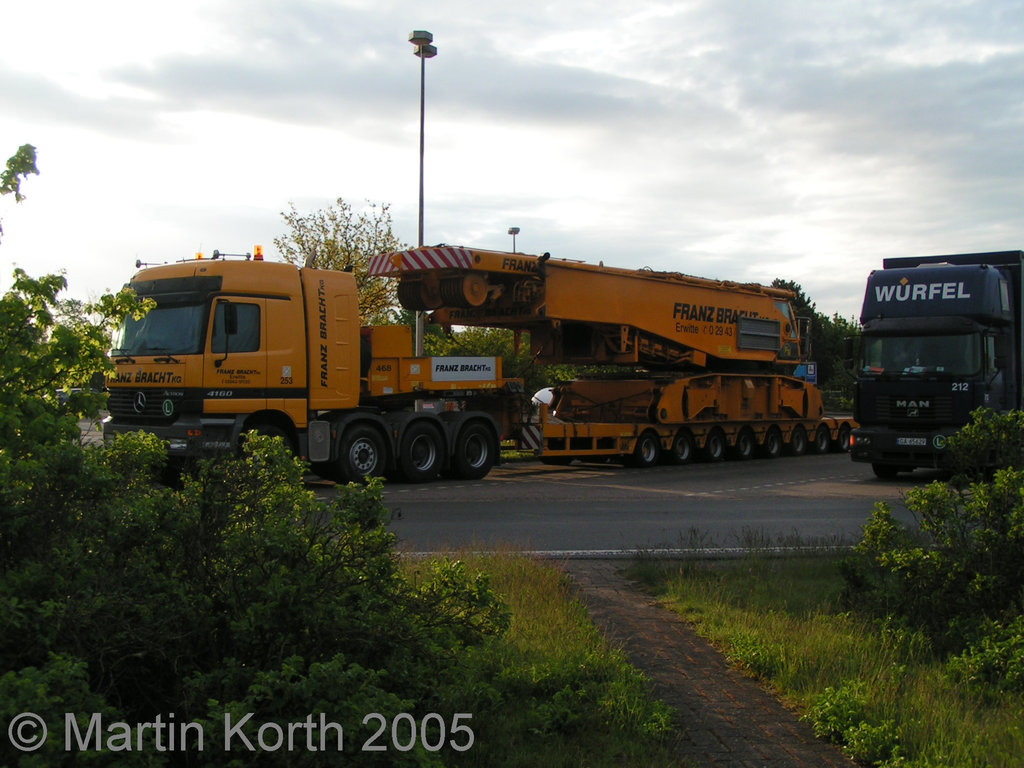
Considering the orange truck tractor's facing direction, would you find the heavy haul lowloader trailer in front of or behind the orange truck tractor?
behind

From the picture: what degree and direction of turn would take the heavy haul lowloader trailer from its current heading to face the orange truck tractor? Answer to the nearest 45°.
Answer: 0° — it already faces it

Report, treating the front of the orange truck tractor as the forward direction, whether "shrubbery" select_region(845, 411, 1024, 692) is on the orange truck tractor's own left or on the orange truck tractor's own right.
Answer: on the orange truck tractor's own left

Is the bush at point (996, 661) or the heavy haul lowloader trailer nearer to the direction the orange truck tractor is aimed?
the bush

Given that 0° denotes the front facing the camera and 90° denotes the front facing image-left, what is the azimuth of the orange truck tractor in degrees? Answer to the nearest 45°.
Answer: approximately 45°

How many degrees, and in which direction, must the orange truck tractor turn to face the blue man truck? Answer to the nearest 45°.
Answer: approximately 135° to its left

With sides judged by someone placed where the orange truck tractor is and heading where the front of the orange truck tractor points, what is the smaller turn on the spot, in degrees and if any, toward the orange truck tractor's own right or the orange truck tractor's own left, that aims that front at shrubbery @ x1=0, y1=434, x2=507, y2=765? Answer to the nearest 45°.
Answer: approximately 45° to the orange truck tractor's own left

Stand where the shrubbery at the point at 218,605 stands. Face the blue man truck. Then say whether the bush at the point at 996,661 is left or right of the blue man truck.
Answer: right

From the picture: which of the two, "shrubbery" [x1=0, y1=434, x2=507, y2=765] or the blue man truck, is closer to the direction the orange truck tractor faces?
the shrubbery

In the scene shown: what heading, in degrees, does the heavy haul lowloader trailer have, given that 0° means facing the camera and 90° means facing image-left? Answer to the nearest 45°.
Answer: approximately 45°
